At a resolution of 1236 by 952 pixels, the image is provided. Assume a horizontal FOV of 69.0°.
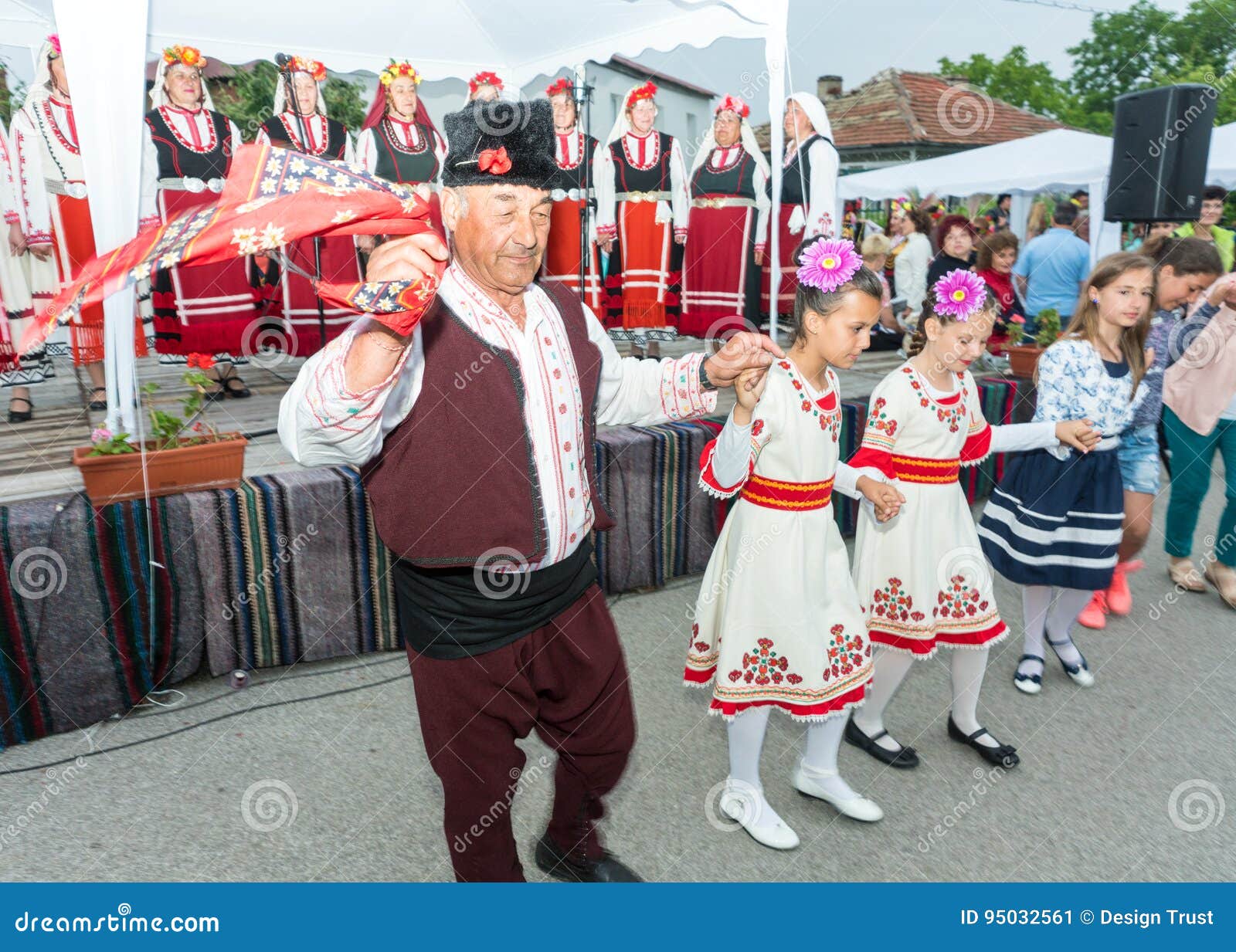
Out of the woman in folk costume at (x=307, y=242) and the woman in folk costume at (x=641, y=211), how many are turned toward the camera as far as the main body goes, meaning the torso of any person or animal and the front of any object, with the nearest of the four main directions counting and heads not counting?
2

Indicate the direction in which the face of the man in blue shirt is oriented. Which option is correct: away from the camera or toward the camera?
away from the camera

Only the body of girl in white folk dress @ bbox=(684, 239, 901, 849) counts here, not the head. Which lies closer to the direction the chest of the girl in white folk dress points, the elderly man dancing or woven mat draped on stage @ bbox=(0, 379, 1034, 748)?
the elderly man dancing

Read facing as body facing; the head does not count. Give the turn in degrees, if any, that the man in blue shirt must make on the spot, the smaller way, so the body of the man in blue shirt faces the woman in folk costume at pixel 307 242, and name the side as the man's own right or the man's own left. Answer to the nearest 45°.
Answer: approximately 135° to the man's own left

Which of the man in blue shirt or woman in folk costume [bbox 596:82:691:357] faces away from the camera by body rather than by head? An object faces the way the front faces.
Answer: the man in blue shirt

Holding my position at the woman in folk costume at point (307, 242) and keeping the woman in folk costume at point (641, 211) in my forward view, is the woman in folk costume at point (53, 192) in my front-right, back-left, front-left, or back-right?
back-right

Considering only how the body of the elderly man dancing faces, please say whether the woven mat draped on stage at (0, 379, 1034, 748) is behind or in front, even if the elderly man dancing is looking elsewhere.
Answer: behind

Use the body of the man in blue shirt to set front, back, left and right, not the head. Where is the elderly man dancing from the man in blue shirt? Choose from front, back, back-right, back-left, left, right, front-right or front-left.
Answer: back

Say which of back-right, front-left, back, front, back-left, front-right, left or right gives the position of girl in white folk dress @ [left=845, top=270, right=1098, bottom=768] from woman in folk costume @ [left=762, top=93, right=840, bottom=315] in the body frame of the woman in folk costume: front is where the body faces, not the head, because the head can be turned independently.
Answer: front-left

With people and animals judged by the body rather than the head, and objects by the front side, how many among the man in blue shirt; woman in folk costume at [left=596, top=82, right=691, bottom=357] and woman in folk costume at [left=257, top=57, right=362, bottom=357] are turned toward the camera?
2

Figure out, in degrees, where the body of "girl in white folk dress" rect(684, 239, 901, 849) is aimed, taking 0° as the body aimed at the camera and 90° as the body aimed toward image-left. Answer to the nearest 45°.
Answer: approximately 315°

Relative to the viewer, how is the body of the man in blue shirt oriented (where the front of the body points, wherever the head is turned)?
away from the camera

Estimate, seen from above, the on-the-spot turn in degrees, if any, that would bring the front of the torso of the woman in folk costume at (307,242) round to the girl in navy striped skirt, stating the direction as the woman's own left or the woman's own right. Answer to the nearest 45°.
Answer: approximately 45° to the woman's own left

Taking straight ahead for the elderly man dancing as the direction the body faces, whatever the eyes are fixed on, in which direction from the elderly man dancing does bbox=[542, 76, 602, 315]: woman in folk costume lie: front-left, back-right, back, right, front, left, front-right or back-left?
back-left
